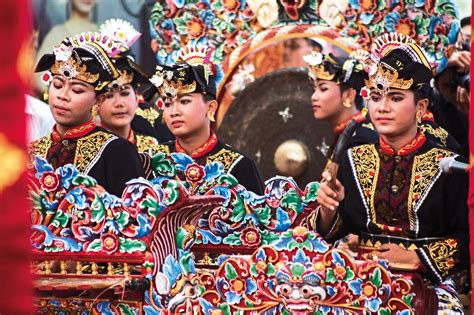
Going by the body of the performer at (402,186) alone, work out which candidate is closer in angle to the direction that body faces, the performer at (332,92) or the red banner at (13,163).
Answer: the red banner

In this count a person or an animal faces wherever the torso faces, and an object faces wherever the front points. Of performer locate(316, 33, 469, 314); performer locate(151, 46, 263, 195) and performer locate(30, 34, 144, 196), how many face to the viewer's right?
0

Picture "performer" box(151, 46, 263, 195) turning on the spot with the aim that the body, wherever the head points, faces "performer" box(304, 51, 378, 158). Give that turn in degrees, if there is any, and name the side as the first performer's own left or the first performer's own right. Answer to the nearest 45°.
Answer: approximately 180°

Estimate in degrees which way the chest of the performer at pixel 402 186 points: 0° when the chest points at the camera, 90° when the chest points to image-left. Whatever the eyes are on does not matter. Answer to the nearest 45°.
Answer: approximately 45°

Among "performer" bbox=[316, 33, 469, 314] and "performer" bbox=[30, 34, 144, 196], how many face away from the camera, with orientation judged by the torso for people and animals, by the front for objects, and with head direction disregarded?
0

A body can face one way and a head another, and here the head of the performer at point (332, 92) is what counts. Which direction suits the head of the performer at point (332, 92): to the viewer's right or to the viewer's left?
to the viewer's left

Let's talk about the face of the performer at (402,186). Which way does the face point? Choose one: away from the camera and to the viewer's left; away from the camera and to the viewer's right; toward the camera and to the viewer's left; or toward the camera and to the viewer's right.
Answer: toward the camera and to the viewer's left

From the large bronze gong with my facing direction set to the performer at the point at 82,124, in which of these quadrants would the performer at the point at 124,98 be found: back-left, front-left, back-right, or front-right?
front-right

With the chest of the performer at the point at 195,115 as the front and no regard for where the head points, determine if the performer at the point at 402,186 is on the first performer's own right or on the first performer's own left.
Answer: on the first performer's own left

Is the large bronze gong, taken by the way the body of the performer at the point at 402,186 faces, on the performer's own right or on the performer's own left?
on the performer's own right
